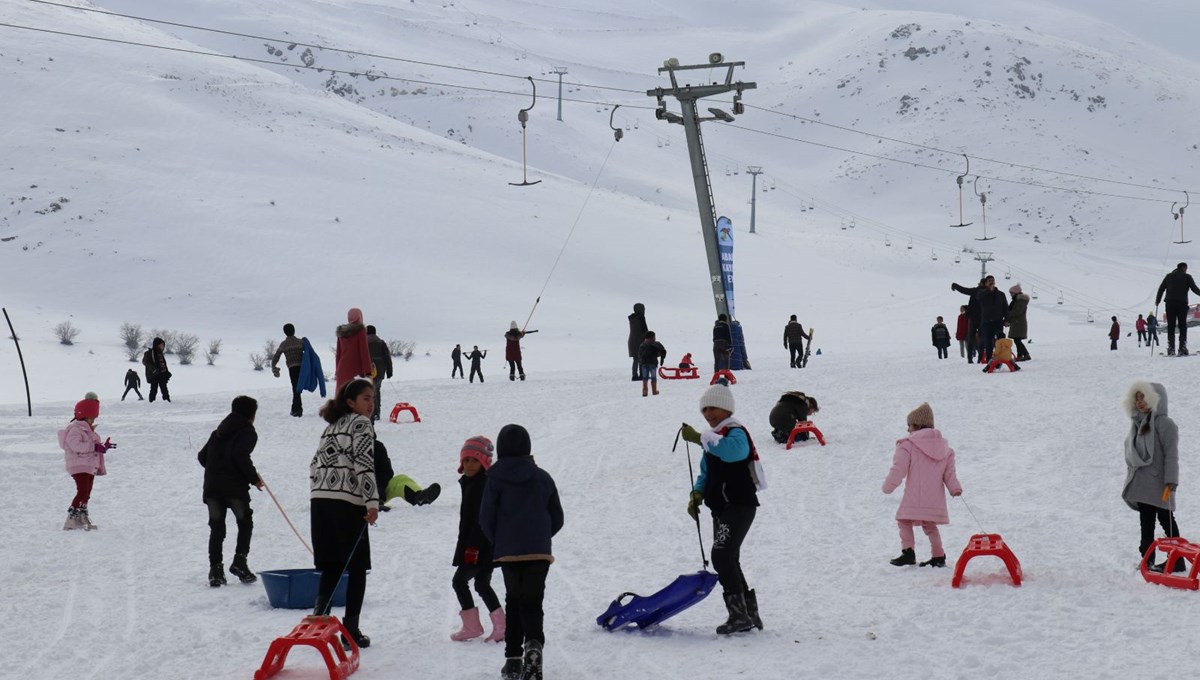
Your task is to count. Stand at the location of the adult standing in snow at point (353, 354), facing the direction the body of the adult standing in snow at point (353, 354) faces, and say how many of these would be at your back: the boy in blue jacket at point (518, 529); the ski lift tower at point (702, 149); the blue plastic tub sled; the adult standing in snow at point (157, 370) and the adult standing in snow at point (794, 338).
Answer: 2

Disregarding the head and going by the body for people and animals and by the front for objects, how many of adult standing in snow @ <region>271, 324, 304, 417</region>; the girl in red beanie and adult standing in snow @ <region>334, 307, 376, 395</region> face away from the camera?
2

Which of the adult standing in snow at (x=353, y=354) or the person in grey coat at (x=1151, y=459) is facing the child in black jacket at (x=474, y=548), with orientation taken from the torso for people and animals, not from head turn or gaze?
the person in grey coat

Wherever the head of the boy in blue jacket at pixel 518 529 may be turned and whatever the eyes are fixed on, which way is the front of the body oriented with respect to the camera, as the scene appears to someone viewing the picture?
away from the camera
